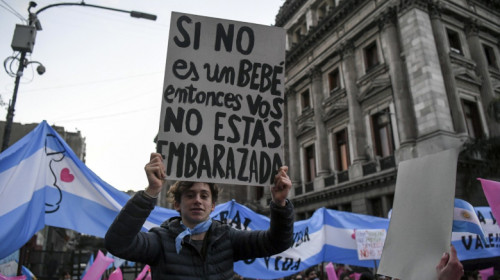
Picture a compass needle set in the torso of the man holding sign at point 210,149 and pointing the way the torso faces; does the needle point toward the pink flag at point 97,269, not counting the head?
no

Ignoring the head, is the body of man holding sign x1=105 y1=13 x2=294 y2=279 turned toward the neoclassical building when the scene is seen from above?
no

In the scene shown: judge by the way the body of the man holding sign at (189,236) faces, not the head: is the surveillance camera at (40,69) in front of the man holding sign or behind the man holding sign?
behind

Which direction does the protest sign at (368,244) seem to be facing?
toward the camera

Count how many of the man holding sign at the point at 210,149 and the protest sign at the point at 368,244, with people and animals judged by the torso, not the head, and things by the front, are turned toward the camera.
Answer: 2

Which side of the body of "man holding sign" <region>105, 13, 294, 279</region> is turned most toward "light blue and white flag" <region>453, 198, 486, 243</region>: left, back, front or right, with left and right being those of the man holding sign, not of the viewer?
left

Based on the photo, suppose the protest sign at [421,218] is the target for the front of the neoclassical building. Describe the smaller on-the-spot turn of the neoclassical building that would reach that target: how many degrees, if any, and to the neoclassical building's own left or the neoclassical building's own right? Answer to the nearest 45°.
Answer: approximately 45° to the neoclassical building's own left

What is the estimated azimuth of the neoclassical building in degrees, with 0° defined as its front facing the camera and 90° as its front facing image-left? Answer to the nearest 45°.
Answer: approximately 45°

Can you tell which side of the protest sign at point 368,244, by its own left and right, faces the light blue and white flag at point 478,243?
left

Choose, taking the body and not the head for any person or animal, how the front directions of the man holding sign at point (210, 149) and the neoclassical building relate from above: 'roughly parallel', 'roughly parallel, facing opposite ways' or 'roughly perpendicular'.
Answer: roughly perpendicular

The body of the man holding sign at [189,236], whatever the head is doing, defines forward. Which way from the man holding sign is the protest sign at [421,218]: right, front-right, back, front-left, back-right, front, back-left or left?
left

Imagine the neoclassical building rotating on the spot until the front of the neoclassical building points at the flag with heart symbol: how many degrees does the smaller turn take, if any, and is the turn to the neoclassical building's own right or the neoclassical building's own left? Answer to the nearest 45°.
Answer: approximately 45° to the neoclassical building's own left

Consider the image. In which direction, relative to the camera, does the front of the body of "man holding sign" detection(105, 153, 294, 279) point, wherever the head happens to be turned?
toward the camera

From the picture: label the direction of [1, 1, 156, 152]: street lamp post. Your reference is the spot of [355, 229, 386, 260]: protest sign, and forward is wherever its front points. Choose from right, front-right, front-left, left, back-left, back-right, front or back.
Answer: front-right

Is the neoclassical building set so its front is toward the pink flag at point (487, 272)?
no

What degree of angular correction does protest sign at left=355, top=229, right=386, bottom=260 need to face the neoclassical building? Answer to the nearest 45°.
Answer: approximately 180°
